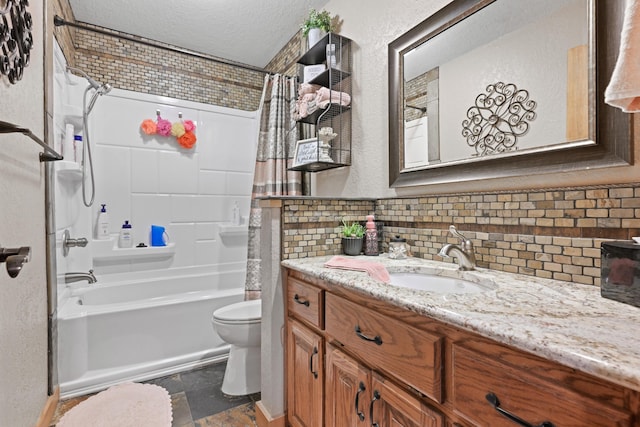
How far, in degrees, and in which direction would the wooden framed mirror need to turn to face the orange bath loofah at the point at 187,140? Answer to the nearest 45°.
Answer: approximately 45° to its right

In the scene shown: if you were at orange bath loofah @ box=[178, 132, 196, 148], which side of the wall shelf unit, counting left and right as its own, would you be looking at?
right

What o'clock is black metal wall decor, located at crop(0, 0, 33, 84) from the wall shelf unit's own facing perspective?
The black metal wall decor is roughly at 12 o'clock from the wall shelf unit.

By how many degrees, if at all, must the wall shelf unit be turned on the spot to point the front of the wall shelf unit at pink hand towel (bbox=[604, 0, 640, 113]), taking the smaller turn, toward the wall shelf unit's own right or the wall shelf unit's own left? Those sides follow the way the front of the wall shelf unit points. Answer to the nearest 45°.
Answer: approximately 90° to the wall shelf unit's own left

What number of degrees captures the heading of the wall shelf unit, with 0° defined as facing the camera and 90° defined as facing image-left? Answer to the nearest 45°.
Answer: approximately 45°

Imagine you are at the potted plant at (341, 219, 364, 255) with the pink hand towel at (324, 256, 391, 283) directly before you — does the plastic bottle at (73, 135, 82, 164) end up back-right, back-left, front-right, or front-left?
back-right

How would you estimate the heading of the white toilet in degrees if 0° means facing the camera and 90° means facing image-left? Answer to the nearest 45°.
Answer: approximately 90°

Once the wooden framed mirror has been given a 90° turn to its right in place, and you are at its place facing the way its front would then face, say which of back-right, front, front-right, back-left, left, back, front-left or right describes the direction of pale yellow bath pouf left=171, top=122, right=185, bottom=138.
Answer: front-left

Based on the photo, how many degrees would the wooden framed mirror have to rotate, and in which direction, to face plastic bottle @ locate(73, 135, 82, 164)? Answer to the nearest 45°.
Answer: approximately 45° to its right

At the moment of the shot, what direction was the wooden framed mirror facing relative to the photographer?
facing the viewer and to the left of the viewer

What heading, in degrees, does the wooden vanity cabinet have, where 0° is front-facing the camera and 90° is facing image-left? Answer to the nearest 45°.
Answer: approximately 45°

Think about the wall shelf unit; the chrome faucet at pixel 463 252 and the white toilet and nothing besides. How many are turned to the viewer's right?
0

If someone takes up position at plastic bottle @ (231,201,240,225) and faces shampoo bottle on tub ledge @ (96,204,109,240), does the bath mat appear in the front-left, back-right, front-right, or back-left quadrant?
front-left

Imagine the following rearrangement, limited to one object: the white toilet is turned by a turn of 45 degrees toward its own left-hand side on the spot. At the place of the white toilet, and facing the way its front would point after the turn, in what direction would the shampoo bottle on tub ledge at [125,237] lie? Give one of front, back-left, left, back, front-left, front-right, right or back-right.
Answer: right

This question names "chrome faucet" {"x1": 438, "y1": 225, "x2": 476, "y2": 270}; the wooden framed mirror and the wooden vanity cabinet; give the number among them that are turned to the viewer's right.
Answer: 0

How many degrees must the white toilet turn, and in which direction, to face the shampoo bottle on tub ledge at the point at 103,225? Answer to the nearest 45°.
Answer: approximately 45° to its right
